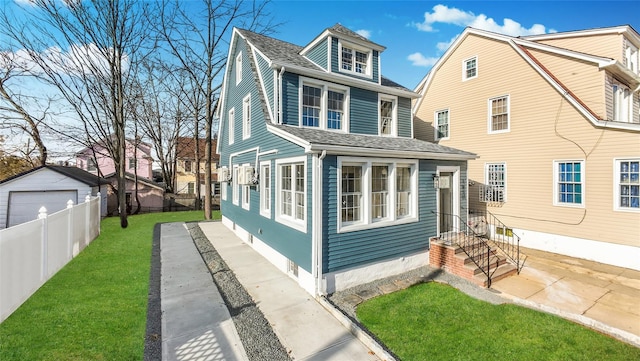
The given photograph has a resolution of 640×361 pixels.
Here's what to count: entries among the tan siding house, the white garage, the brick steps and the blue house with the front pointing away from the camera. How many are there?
0

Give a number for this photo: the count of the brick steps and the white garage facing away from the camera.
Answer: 0

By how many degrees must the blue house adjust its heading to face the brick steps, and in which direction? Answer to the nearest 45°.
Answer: approximately 45° to its left

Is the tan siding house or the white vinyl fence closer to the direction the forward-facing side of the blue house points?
the tan siding house

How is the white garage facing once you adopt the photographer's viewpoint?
facing the viewer

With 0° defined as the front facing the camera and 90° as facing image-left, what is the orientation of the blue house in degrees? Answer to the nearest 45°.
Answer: approximately 315°

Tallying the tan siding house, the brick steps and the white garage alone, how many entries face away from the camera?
0

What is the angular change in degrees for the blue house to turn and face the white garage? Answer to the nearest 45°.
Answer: approximately 135° to its right

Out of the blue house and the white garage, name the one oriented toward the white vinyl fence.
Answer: the white garage

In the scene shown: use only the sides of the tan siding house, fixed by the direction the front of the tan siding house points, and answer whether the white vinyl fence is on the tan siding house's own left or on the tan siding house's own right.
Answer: on the tan siding house's own right

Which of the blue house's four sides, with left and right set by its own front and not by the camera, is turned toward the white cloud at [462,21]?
left

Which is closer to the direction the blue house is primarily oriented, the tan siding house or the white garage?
the tan siding house
